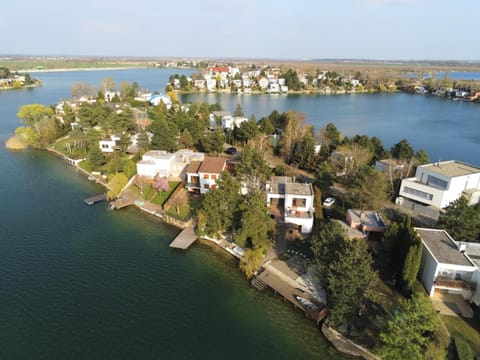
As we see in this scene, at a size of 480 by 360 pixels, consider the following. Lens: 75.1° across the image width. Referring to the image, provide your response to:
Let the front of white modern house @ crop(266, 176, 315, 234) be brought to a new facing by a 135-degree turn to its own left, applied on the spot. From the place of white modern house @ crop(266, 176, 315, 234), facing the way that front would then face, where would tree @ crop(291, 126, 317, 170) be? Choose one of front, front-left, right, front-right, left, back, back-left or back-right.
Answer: front-left

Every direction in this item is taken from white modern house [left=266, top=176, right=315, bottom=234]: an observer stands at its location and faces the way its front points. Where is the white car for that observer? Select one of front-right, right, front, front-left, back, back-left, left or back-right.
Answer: back-left

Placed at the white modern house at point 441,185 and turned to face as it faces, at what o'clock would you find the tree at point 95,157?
The tree is roughly at 1 o'clock from the white modern house.

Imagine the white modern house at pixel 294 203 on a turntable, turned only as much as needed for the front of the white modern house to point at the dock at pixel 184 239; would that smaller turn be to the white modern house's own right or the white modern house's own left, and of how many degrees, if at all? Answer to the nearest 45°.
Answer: approximately 90° to the white modern house's own right

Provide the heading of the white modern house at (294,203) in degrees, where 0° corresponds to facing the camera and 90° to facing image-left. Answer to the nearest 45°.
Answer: approximately 0°

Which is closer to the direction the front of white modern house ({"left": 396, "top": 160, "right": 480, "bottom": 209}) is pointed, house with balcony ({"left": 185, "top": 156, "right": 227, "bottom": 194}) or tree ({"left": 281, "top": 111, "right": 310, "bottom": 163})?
the house with balcony

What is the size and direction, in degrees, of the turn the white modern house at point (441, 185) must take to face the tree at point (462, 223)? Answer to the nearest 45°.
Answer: approximately 45° to its left

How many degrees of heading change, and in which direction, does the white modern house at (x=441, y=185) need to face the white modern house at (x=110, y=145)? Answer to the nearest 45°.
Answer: approximately 45° to its right
